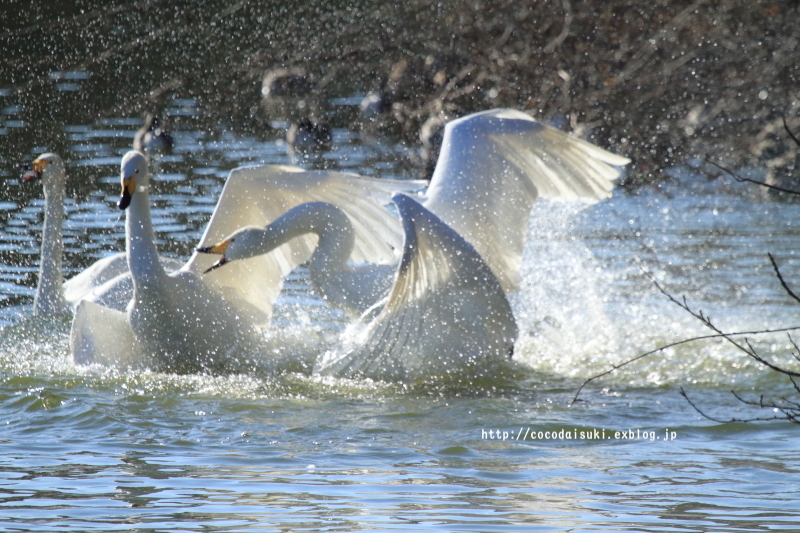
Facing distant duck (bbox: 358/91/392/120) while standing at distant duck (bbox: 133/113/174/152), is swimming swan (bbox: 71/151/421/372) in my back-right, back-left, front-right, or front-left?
back-right

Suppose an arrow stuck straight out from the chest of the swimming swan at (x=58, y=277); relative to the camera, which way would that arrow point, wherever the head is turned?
to the viewer's left

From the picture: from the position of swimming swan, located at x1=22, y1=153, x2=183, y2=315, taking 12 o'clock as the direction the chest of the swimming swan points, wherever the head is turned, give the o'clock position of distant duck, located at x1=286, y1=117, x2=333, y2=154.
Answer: The distant duck is roughly at 4 o'clock from the swimming swan.

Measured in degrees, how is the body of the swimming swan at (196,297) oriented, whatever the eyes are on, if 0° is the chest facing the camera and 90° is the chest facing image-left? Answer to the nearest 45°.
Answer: approximately 45°

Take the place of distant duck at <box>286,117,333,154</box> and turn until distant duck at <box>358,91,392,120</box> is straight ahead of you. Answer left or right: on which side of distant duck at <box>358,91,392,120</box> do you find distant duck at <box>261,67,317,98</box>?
left

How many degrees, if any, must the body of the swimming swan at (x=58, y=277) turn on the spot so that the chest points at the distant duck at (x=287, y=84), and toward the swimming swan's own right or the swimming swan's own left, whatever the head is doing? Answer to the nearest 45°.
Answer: approximately 90° to the swimming swan's own right

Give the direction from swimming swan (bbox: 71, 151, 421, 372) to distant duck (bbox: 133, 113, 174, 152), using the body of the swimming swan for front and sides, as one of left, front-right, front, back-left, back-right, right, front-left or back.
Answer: back-right

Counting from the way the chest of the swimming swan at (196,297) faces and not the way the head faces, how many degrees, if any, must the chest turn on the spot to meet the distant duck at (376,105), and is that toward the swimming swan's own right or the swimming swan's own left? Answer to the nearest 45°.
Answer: approximately 135° to the swimming swan's own right
